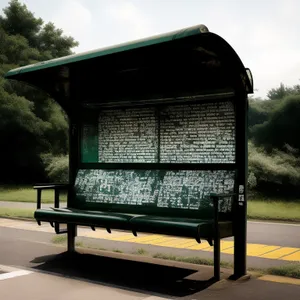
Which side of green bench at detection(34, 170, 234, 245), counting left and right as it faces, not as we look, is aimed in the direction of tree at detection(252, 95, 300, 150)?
back

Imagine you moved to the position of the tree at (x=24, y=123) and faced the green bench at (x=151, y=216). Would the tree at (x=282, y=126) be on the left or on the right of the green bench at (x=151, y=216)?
left

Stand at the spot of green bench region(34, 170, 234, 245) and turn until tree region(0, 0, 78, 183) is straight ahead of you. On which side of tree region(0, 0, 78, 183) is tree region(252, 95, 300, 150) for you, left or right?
right

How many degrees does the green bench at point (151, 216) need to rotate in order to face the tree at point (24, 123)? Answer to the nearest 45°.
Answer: approximately 135° to its right

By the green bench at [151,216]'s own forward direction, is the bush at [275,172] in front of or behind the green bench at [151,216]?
behind

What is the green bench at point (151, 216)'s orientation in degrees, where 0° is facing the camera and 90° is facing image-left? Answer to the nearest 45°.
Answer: approximately 45°
